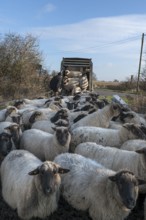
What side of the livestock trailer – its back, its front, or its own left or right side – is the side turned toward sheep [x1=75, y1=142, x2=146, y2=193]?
back

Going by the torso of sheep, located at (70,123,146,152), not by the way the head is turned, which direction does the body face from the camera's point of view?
to the viewer's right

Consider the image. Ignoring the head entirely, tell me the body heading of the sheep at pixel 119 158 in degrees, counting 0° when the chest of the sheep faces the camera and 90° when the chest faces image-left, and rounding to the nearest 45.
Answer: approximately 270°

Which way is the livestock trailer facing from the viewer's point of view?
away from the camera

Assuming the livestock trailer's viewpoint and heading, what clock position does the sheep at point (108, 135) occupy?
The sheep is roughly at 6 o'clock from the livestock trailer.

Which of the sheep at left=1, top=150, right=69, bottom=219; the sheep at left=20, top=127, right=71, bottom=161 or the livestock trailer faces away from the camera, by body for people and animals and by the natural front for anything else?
the livestock trailer

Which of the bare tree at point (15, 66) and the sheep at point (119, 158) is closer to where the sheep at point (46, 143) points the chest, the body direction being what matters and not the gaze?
the sheep

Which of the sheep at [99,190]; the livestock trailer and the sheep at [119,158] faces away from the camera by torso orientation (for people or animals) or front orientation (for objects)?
the livestock trailer

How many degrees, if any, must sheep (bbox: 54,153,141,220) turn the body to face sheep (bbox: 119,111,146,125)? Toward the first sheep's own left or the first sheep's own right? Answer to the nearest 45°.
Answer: approximately 135° to the first sheep's own left
